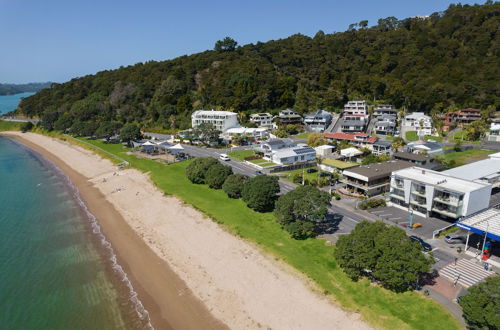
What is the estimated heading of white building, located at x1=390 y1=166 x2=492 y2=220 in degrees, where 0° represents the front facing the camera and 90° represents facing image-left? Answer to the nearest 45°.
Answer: approximately 45°

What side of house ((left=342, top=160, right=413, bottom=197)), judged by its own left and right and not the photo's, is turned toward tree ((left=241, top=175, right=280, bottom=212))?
front

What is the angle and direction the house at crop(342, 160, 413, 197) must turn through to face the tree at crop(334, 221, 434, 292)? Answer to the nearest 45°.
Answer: approximately 45° to its left

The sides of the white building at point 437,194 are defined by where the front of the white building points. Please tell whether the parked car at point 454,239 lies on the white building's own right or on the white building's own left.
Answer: on the white building's own left

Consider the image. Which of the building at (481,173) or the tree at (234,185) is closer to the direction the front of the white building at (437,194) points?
the tree

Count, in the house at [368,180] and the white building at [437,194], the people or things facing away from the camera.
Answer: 0

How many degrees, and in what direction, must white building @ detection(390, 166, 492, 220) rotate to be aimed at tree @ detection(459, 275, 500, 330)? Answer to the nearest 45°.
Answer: approximately 45° to its left

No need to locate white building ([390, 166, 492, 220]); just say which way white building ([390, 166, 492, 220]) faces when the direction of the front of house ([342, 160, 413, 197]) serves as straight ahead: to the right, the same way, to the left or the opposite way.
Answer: the same way

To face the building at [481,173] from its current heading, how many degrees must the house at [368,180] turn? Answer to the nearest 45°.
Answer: approximately 135° to its left

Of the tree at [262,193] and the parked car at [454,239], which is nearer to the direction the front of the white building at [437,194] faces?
the tree

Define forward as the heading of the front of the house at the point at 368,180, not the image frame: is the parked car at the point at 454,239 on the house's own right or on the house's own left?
on the house's own left

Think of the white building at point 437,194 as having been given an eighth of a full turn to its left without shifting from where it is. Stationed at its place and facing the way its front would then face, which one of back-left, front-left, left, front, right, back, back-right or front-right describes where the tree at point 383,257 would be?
front

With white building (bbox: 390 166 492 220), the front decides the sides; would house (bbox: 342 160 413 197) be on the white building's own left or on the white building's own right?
on the white building's own right

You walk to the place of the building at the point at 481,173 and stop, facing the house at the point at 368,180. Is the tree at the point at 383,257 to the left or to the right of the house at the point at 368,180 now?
left

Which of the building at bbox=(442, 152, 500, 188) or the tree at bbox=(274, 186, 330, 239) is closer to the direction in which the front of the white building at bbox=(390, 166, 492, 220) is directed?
the tree
